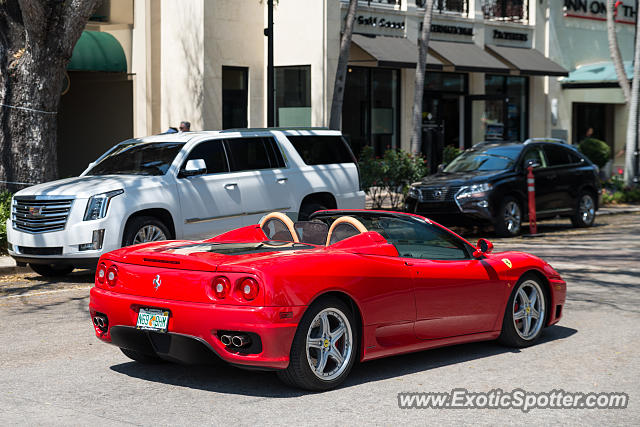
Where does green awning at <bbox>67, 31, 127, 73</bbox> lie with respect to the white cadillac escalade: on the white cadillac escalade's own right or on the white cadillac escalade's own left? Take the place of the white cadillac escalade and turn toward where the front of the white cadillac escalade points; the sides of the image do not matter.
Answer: on the white cadillac escalade's own right

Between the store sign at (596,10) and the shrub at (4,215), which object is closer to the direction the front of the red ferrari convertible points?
the store sign

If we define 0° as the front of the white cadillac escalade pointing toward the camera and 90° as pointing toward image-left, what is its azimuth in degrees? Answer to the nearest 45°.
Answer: approximately 45°

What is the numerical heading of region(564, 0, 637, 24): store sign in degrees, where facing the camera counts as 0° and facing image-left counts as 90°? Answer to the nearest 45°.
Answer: approximately 0°

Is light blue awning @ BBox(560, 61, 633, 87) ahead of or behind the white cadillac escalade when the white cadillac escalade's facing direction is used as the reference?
behind

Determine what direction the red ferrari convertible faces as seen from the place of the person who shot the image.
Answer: facing away from the viewer and to the right of the viewer

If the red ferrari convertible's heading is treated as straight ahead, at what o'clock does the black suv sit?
The black suv is roughly at 11 o'clock from the red ferrari convertible.

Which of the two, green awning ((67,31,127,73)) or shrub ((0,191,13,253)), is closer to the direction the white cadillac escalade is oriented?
the shrub

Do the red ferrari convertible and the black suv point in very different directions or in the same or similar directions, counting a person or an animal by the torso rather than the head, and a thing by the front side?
very different directions

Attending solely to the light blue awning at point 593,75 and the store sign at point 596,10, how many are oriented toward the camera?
2
